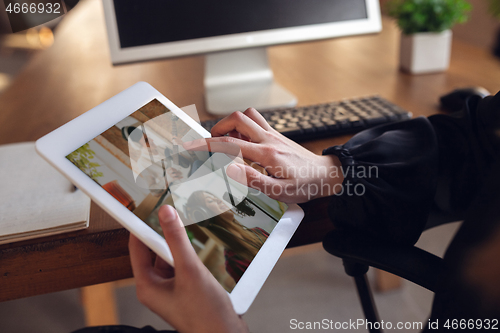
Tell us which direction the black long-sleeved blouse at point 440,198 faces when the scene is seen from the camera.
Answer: facing away from the viewer and to the left of the viewer

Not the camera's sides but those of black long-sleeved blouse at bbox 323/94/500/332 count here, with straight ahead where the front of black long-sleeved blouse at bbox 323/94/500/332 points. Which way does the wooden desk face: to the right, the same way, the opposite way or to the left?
the opposite way

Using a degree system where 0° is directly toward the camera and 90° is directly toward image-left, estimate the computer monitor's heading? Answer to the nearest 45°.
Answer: approximately 0°

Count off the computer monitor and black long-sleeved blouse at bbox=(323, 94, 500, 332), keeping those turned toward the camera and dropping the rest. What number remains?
1

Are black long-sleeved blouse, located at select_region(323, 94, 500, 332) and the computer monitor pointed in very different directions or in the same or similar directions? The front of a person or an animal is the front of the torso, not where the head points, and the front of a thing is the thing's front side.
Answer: very different directions

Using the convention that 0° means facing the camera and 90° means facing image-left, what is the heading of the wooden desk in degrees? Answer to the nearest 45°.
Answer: approximately 0°

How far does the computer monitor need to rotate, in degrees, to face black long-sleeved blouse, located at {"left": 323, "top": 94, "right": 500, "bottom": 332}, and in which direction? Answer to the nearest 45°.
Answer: approximately 45° to its left

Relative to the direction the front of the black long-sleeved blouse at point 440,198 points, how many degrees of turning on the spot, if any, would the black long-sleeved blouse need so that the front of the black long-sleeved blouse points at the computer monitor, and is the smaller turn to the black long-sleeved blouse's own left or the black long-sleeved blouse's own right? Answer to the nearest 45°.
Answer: approximately 45° to the black long-sleeved blouse's own left
